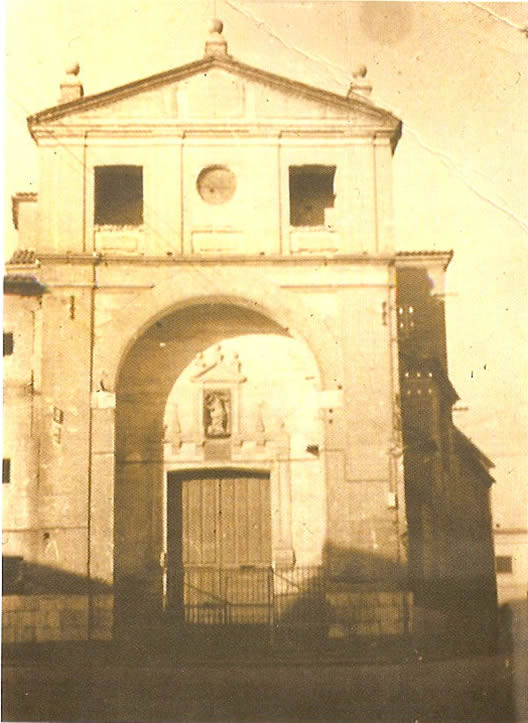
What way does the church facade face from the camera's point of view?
toward the camera
